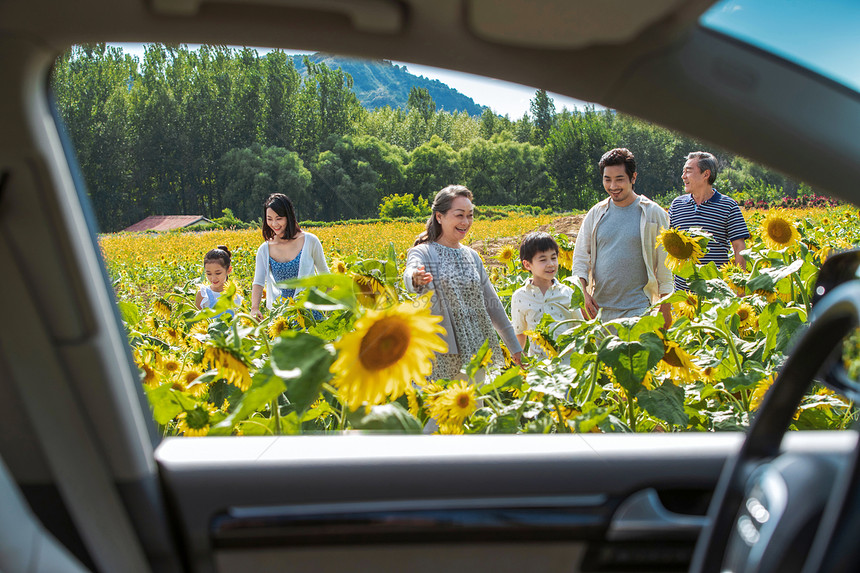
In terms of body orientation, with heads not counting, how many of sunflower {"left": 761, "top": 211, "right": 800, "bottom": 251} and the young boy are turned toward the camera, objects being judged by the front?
2

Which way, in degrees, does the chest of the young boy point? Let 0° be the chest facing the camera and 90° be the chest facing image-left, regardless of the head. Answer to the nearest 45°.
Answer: approximately 0°

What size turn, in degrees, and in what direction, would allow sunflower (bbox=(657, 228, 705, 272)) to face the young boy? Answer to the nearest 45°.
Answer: approximately 90° to its right

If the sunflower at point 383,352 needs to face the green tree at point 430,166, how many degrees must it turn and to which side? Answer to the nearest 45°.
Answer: approximately 135° to its right

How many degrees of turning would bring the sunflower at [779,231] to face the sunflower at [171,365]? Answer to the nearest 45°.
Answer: approximately 45° to its right

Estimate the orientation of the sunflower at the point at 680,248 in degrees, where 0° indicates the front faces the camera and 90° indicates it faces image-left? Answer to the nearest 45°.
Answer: approximately 45°

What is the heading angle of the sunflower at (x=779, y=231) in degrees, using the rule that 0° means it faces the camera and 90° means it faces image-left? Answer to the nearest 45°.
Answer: approximately 0°
